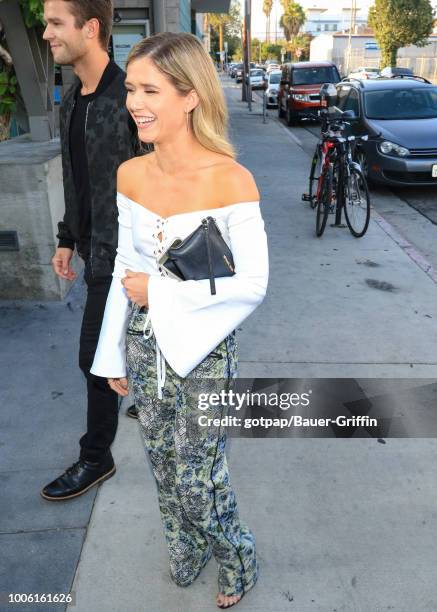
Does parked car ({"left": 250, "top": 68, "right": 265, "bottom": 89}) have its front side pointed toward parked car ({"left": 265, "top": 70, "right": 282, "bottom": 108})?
yes

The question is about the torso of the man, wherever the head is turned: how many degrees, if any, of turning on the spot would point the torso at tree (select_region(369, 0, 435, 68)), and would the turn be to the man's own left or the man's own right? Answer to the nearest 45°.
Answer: approximately 180°

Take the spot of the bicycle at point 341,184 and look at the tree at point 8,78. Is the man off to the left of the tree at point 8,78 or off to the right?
left

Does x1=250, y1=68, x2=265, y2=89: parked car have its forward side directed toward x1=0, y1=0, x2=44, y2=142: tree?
yes

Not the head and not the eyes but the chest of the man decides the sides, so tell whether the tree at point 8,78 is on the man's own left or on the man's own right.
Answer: on the man's own right

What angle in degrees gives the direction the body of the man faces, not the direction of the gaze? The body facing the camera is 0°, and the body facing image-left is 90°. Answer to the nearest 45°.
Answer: approximately 45°

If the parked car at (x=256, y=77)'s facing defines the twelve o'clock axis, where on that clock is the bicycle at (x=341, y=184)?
The bicycle is roughly at 12 o'clock from the parked car.

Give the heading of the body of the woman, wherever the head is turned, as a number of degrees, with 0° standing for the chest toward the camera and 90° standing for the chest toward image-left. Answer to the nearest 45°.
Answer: approximately 45°

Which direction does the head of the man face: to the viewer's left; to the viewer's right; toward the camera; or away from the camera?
to the viewer's left

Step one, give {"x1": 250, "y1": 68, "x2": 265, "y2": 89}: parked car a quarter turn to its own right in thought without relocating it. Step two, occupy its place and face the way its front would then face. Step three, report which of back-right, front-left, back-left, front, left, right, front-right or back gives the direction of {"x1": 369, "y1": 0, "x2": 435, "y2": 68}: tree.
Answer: back-right

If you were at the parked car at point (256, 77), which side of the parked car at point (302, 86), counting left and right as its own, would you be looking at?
back

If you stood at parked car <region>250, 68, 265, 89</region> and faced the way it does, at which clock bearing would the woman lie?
The woman is roughly at 12 o'clock from the parked car.

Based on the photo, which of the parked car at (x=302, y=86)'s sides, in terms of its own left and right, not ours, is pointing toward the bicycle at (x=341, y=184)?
front

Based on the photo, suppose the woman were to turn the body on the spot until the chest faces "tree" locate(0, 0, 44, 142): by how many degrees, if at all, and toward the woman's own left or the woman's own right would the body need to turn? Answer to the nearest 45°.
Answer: approximately 135° to the woman's own right
